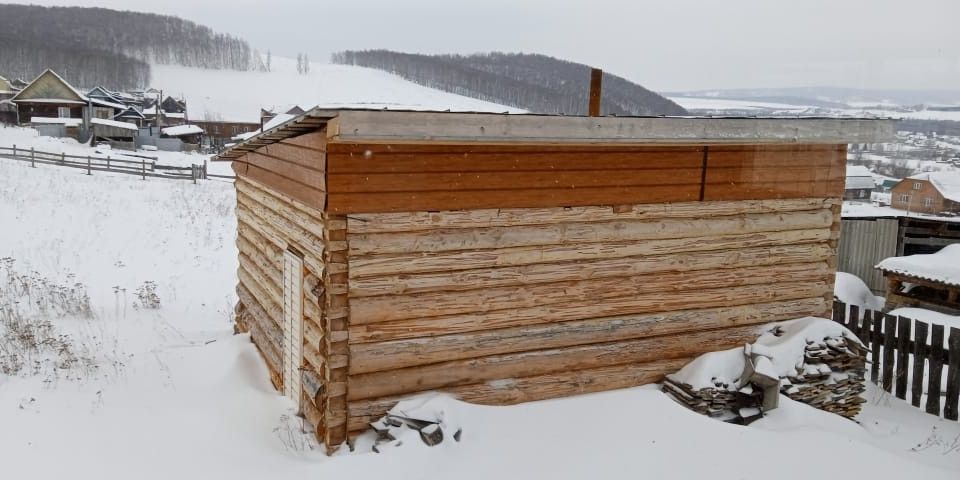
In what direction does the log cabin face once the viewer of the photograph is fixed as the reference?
facing the viewer and to the left of the viewer

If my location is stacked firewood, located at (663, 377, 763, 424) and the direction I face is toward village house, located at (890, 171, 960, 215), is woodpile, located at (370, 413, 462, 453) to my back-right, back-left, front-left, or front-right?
back-left

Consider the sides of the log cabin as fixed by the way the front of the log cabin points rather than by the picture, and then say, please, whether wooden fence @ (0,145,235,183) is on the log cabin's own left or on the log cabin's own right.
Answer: on the log cabin's own right

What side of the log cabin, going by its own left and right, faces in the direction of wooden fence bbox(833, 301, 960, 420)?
back

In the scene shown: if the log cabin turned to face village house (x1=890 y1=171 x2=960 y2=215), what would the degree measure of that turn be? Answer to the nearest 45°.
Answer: approximately 180°

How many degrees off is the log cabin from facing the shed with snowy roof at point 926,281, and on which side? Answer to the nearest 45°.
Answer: approximately 180°

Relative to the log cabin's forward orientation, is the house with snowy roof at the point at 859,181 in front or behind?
behind

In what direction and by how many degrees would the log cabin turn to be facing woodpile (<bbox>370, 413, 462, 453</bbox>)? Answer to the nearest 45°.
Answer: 0° — it already faces it

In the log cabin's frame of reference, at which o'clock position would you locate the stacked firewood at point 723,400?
The stacked firewood is roughly at 7 o'clock from the log cabin.
